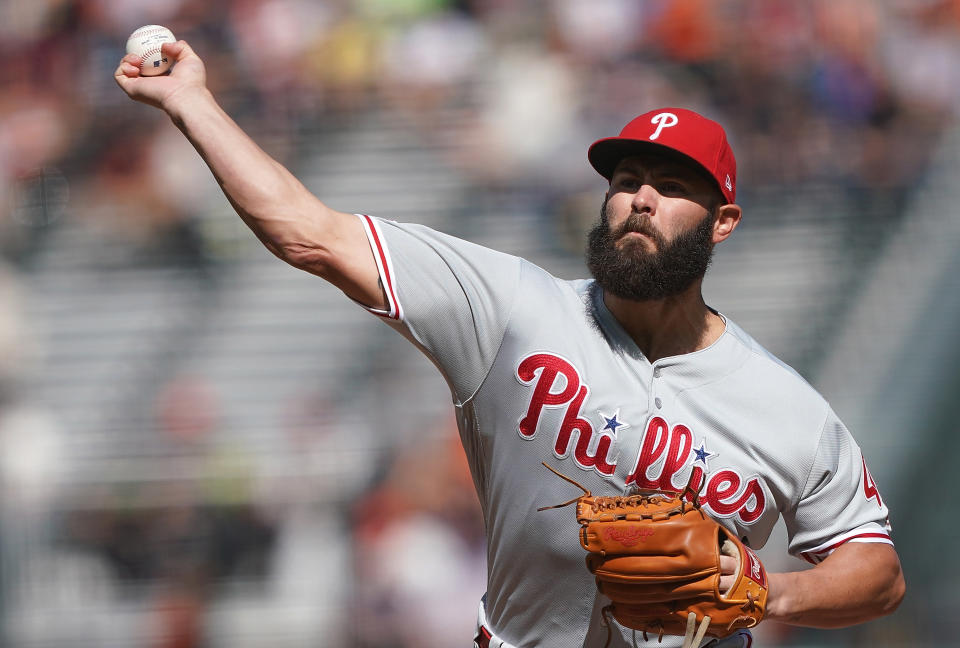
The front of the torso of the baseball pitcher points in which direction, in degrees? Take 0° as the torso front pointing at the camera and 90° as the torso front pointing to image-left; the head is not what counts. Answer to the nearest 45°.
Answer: approximately 0°
